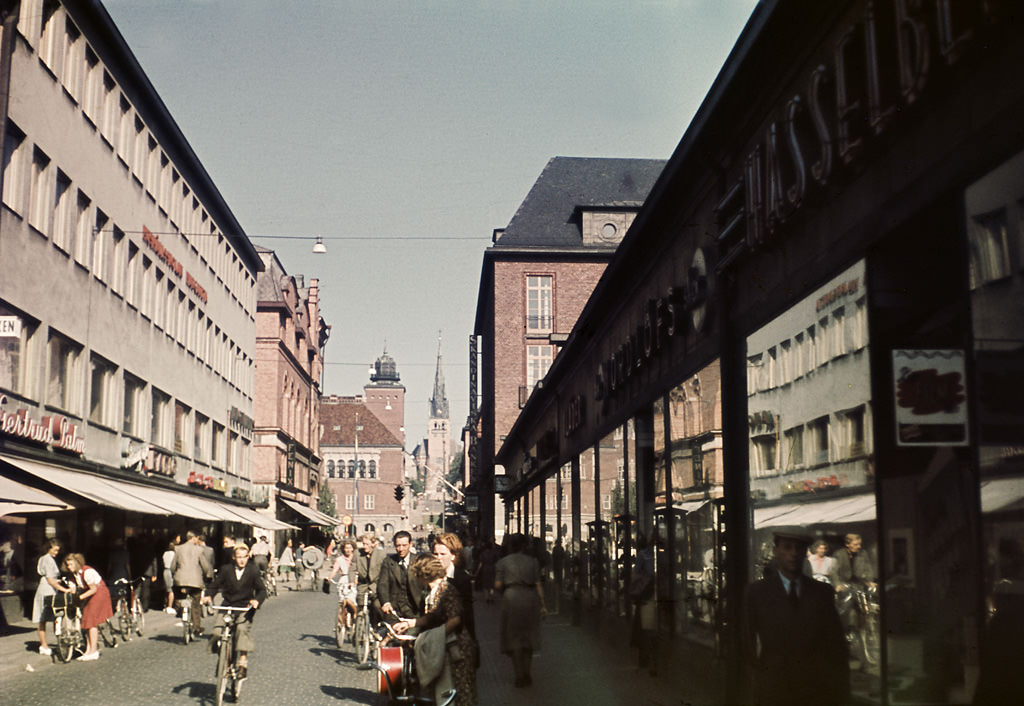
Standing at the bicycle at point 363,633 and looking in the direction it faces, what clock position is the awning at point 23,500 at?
The awning is roughly at 4 o'clock from the bicycle.

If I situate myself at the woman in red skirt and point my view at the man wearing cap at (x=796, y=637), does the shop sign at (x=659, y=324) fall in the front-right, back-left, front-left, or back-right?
front-left

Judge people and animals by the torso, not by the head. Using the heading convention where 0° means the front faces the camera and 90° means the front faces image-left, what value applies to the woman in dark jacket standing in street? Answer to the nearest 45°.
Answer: approximately 45°

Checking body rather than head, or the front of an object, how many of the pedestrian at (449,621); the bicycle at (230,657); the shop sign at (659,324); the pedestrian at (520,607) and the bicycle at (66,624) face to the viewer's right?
0

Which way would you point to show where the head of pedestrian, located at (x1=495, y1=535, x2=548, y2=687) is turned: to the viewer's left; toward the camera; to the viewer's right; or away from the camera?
away from the camera

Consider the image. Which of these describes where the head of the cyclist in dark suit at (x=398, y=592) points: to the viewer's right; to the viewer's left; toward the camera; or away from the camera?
toward the camera

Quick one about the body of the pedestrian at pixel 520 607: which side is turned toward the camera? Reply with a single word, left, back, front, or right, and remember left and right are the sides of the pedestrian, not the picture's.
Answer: back

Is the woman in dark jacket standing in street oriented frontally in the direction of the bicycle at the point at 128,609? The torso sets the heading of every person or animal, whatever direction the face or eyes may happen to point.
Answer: no

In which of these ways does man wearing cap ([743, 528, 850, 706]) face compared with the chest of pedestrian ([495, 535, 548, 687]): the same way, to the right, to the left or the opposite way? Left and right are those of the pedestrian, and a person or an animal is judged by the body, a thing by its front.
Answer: the opposite way

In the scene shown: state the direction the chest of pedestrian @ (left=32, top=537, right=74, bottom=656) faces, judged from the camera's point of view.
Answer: to the viewer's right

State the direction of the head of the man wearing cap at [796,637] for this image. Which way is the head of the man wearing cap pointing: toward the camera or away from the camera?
toward the camera

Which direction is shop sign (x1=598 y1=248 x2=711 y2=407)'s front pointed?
to the viewer's left

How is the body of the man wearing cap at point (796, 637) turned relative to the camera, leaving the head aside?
toward the camera

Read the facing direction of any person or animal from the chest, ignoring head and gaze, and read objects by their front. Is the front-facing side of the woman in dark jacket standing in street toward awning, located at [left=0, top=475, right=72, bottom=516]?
no

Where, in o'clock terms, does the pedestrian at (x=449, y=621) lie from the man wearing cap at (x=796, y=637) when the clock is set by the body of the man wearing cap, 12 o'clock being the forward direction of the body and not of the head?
The pedestrian is roughly at 4 o'clock from the man wearing cap.

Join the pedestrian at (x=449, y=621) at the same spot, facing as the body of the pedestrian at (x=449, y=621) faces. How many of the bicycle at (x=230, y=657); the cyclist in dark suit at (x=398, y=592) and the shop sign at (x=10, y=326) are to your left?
0

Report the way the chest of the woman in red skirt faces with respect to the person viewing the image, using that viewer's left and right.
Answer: facing to the left of the viewer
